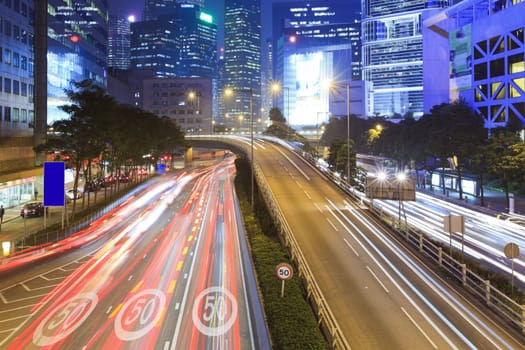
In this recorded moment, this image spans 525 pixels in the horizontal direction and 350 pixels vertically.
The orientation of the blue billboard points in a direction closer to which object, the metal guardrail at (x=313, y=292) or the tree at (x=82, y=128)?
the metal guardrail

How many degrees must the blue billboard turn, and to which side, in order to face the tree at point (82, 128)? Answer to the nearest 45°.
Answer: approximately 180°

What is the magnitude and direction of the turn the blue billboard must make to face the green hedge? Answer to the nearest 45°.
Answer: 0° — it already faces it

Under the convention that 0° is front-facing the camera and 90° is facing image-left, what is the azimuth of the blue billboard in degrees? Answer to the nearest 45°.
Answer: approximately 0°

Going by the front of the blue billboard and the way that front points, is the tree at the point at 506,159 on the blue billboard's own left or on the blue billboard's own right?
on the blue billboard's own left
